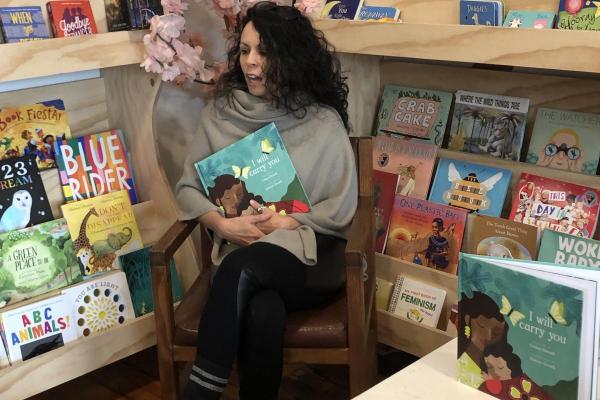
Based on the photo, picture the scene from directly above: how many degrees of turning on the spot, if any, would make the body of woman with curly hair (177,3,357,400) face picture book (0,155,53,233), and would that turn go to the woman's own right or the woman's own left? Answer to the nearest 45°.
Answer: approximately 45° to the woman's own right

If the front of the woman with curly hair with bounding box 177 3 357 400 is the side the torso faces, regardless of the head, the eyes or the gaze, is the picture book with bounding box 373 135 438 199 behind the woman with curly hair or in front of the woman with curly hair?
behind

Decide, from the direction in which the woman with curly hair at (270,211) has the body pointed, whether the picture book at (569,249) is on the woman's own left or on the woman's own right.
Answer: on the woman's own left

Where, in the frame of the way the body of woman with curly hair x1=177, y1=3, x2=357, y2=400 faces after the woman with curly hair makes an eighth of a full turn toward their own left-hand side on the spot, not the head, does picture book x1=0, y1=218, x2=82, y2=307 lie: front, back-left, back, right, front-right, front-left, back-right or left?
right

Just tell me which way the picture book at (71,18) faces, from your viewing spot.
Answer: facing the viewer and to the right of the viewer

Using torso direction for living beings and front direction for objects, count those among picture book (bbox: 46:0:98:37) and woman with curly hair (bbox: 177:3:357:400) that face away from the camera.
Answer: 0

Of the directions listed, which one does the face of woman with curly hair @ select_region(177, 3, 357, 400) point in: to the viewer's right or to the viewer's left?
to the viewer's left

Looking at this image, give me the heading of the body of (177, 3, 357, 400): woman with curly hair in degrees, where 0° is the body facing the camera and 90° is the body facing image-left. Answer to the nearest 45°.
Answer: approximately 45°
